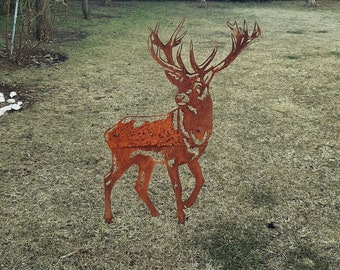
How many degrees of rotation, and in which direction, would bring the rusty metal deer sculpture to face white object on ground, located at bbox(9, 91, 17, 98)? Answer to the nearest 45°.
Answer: approximately 135° to its left

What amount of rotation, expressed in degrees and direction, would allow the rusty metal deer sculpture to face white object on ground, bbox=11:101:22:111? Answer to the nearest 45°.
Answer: approximately 135° to its left

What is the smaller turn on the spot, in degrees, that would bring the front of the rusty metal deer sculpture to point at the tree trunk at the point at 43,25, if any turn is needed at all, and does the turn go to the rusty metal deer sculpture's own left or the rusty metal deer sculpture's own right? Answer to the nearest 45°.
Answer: approximately 135° to the rusty metal deer sculpture's own left

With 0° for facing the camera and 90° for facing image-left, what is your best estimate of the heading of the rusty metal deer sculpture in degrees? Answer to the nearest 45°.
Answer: approximately 270°

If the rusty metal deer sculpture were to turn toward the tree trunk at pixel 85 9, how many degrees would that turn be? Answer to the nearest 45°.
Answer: approximately 90° to its left
